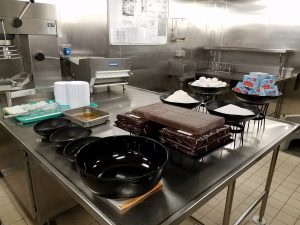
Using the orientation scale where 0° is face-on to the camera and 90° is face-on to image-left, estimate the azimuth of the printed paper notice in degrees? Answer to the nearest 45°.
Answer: approximately 0°

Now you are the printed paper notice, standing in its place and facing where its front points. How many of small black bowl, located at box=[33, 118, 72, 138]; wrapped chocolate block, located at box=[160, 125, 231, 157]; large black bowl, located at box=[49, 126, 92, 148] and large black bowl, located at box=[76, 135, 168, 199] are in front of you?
4

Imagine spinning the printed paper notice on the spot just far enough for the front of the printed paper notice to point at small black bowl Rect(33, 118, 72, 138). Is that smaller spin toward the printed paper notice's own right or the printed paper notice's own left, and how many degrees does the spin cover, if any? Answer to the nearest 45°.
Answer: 0° — it already faces it

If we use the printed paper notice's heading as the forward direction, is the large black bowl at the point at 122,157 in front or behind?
in front

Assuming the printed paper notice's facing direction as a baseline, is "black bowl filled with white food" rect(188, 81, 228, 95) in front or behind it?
in front

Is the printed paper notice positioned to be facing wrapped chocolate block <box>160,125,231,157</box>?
yes

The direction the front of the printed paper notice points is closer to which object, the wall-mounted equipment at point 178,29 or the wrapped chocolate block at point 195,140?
the wrapped chocolate block

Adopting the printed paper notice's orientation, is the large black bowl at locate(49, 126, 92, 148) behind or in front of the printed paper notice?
in front

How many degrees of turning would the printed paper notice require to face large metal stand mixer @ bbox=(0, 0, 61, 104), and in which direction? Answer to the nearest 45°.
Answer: approximately 45° to its right
